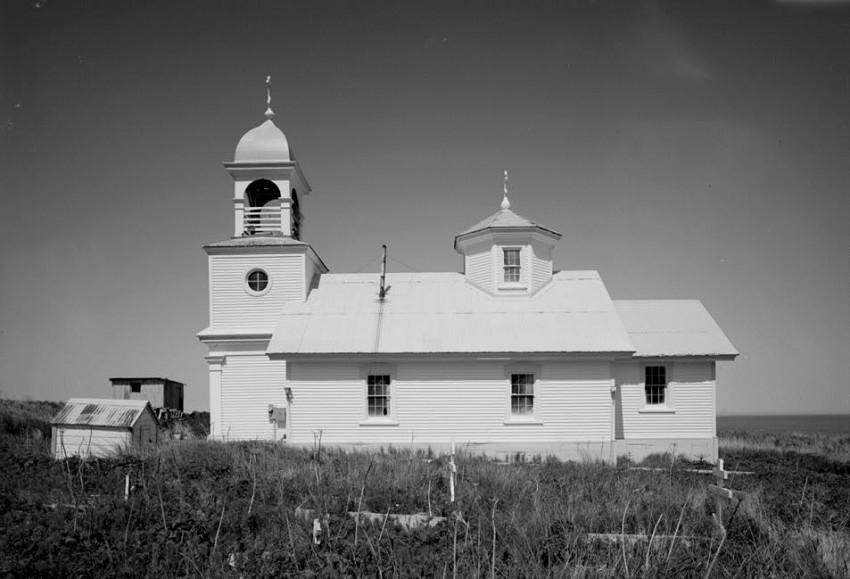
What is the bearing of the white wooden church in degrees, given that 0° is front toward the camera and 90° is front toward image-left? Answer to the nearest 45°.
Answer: approximately 90°

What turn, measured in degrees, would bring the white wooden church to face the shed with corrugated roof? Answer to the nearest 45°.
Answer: approximately 45° to its left
